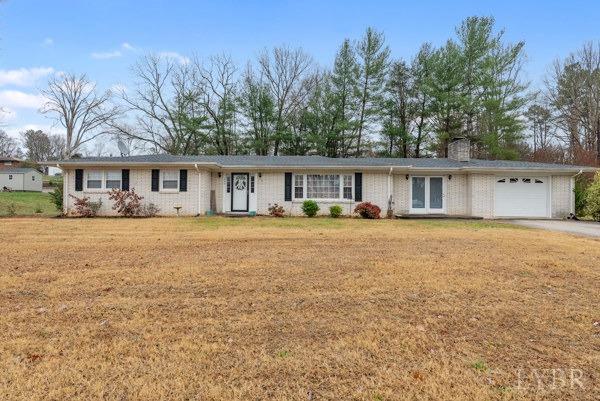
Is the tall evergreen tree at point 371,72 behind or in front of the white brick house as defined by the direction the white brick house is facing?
behind

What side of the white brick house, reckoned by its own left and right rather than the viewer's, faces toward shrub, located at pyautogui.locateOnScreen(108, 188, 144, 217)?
right

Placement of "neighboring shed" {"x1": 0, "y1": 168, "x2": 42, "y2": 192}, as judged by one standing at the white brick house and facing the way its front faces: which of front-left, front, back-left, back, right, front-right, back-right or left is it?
back-right

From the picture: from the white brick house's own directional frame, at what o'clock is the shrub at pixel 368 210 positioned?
The shrub is roughly at 10 o'clock from the white brick house.

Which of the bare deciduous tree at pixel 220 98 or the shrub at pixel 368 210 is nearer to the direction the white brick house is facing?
the shrub

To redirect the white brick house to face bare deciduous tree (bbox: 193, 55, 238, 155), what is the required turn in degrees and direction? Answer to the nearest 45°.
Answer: approximately 135° to its right

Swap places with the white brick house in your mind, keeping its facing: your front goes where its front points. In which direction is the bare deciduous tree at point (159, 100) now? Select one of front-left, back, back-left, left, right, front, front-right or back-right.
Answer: back-right

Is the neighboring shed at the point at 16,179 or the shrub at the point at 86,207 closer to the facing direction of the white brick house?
the shrub

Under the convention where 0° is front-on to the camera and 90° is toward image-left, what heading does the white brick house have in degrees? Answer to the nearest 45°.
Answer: approximately 0°

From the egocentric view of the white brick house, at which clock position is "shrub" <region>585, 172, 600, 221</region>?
The shrub is roughly at 9 o'clock from the white brick house.
